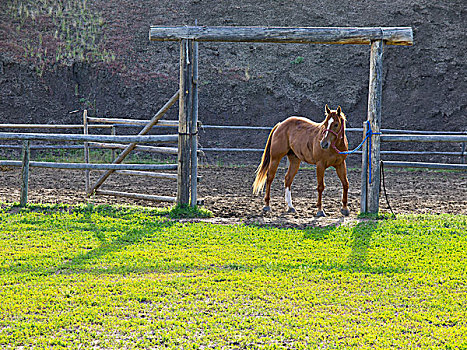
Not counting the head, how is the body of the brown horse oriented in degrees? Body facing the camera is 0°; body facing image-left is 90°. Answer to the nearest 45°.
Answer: approximately 315°
